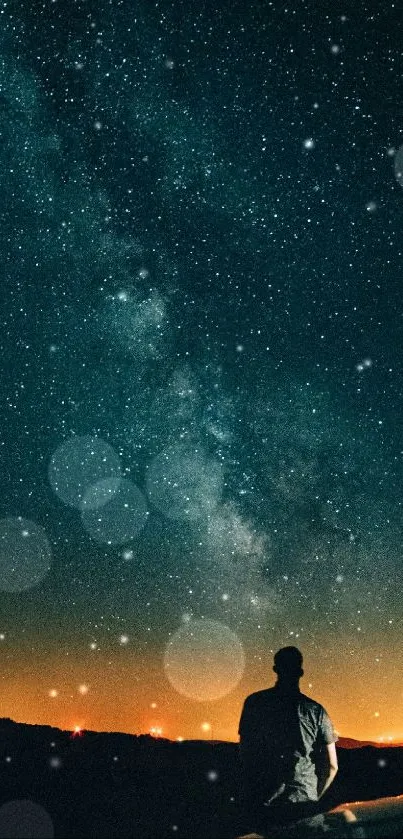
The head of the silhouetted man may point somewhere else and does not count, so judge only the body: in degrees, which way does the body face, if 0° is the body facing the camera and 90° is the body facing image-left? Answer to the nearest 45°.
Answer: approximately 180°
